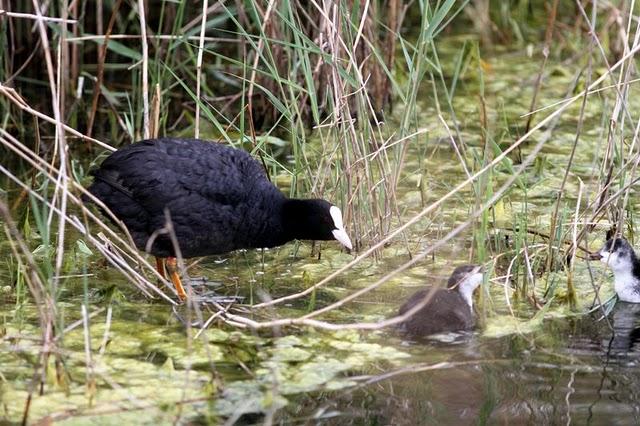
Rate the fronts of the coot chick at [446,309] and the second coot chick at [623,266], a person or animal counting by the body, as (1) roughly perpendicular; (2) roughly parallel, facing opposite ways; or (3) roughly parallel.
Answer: roughly parallel, facing opposite ways

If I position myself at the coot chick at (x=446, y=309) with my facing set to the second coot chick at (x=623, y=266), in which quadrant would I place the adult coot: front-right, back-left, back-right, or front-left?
back-left

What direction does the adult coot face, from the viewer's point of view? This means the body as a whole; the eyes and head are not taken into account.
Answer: to the viewer's right

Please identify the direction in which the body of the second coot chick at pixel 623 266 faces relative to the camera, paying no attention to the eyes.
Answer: to the viewer's left

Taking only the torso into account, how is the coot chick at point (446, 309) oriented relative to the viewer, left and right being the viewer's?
facing to the right of the viewer

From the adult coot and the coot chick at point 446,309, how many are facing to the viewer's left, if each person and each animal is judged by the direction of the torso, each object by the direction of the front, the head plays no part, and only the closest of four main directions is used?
0

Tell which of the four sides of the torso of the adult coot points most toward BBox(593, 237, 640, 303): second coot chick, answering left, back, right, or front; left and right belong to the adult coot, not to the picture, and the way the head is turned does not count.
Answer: front

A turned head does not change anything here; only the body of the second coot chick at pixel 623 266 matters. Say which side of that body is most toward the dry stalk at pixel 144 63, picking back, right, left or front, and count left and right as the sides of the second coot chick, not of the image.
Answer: front

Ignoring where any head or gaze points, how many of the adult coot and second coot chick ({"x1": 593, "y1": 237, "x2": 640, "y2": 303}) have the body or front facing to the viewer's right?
1

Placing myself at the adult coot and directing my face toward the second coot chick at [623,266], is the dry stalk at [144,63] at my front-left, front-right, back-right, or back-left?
back-left

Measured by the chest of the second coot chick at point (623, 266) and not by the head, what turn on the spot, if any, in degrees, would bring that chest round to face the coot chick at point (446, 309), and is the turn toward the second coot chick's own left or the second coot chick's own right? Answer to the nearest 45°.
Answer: approximately 45° to the second coot chick's own left

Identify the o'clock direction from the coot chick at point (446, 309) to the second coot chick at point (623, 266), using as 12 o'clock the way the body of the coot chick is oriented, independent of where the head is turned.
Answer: The second coot chick is roughly at 11 o'clock from the coot chick.

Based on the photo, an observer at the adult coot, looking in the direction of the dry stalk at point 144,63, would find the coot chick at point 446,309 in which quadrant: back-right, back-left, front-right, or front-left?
back-right

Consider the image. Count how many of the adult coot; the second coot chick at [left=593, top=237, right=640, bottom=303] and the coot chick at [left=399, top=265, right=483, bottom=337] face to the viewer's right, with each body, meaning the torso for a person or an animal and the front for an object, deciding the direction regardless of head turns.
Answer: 2
